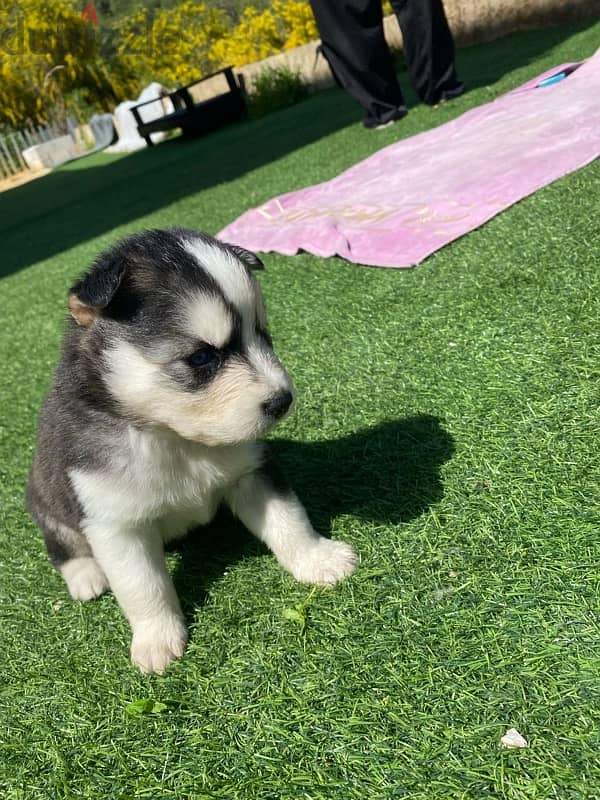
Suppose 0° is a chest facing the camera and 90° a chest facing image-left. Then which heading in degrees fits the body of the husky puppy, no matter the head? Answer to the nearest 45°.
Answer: approximately 315°

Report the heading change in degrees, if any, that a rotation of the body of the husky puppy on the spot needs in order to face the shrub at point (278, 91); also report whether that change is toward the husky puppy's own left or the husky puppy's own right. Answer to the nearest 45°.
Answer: approximately 135° to the husky puppy's own left

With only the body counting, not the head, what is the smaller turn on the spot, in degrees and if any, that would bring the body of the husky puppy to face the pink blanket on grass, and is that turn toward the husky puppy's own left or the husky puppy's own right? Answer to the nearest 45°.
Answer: approximately 90° to the husky puppy's own left

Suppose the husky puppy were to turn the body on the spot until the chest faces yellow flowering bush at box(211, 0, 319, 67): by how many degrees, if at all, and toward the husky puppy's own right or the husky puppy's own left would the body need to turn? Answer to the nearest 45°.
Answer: approximately 135° to the husky puppy's own left

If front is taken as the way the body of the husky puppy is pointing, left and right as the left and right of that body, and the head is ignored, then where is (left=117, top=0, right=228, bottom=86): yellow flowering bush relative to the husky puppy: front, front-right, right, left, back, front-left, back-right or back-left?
back-left

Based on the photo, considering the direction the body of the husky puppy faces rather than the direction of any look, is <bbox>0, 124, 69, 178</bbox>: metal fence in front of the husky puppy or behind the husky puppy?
behind

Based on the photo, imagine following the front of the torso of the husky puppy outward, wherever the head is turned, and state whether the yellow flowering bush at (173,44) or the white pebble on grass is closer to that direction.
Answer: the white pebble on grass
